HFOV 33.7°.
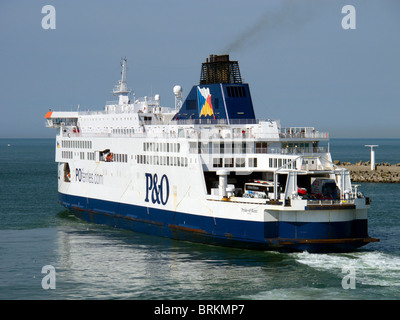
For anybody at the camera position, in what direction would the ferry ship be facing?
facing away from the viewer and to the left of the viewer
